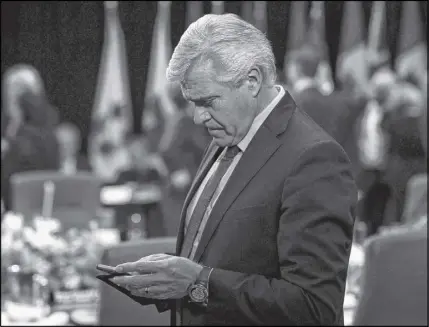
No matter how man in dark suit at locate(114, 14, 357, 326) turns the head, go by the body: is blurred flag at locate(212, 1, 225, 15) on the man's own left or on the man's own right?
on the man's own right

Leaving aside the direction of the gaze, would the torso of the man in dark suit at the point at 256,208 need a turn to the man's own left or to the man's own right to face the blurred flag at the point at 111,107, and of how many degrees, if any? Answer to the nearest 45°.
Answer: approximately 135° to the man's own right

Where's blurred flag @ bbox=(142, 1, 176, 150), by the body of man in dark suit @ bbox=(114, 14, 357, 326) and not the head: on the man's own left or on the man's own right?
on the man's own right

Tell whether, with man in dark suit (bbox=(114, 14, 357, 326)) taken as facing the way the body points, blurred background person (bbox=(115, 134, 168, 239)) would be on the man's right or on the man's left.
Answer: on the man's right

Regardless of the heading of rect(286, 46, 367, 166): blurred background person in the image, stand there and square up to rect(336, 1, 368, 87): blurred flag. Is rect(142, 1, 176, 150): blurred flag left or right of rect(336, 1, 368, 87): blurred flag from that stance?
left

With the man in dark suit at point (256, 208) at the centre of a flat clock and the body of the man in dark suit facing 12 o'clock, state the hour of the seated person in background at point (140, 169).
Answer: The seated person in background is roughly at 4 o'clock from the man in dark suit.

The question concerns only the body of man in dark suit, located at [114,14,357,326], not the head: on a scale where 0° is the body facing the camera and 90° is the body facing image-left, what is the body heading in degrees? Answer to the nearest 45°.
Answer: approximately 45°
